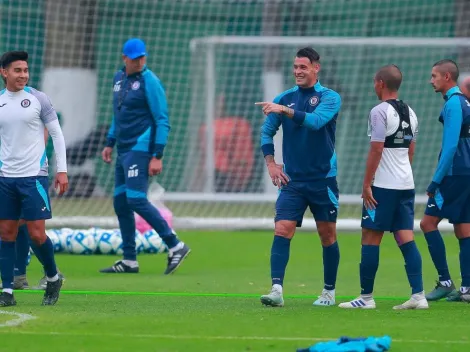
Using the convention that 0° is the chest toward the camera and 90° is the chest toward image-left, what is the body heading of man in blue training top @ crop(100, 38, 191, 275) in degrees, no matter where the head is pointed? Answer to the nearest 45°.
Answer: approximately 45°

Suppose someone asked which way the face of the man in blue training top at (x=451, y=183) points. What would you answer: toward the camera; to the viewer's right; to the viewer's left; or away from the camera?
to the viewer's left

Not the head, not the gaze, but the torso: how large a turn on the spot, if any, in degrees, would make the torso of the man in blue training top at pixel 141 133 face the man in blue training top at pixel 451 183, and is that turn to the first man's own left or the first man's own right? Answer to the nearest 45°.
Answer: approximately 90° to the first man's own left
